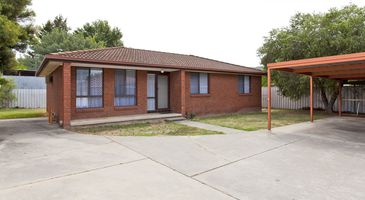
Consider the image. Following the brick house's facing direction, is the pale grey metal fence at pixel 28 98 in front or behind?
behind

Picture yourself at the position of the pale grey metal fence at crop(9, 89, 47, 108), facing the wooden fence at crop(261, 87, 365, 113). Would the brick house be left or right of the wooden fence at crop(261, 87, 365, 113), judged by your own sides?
right

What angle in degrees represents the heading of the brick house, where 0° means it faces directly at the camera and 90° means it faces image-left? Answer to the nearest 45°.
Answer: approximately 315°

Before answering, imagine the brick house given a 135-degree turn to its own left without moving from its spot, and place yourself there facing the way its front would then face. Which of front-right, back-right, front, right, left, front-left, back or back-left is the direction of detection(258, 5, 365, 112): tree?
right

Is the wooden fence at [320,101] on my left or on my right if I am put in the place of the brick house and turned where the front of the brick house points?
on my left
